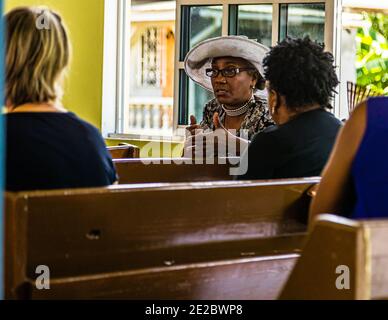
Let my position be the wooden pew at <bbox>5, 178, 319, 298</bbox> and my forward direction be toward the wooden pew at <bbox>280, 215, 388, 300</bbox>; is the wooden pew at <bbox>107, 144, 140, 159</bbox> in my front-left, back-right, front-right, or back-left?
back-left

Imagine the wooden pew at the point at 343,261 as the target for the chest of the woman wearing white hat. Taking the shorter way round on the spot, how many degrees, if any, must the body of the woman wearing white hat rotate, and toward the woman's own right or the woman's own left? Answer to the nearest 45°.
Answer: approximately 45° to the woman's own left

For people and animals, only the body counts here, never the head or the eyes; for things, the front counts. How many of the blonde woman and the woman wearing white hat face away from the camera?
1

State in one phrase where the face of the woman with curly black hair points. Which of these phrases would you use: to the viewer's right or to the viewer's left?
to the viewer's left

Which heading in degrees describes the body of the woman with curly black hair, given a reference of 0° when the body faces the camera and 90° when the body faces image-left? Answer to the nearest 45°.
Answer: approximately 135°

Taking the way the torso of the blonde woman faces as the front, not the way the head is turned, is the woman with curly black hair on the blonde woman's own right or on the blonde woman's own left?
on the blonde woman's own right

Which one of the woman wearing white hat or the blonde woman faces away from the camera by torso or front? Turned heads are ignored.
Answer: the blonde woman

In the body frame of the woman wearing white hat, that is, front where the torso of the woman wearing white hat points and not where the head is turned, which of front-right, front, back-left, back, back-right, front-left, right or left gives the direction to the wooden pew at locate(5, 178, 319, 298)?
front-left

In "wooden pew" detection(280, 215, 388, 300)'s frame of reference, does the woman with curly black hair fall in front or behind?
in front

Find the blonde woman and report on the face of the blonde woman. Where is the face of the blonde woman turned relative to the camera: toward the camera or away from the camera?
away from the camera

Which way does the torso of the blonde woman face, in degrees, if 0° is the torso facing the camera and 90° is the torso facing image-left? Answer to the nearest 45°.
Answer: approximately 180°
